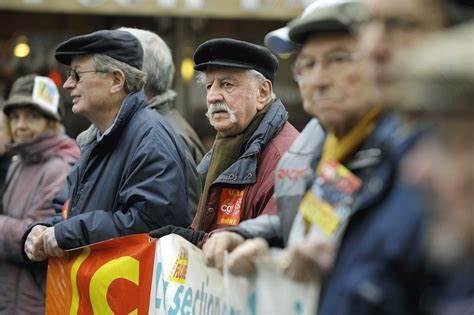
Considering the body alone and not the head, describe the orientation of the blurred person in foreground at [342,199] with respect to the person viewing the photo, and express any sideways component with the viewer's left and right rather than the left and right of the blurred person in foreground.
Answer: facing the viewer and to the left of the viewer

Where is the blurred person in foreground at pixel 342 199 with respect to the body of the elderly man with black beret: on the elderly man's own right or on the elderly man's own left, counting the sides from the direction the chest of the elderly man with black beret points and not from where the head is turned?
on the elderly man's own left

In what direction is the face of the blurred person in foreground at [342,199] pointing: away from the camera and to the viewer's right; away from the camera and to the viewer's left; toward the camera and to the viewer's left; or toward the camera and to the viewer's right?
toward the camera and to the viewer's left

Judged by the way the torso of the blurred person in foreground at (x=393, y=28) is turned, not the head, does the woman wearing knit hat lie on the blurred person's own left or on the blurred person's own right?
on the blurred person's own right

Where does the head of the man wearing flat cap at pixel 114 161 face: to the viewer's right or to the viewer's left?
to the viewer's left

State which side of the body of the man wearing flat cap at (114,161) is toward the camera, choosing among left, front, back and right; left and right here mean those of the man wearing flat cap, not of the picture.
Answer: left
